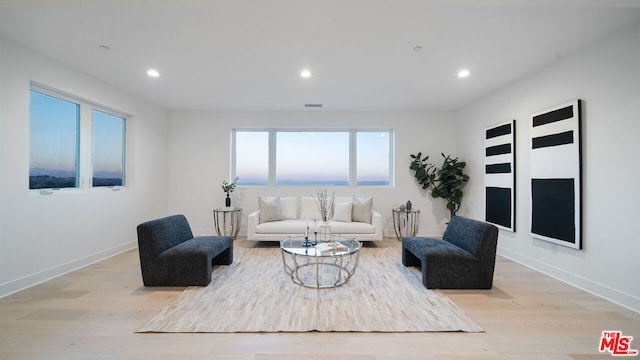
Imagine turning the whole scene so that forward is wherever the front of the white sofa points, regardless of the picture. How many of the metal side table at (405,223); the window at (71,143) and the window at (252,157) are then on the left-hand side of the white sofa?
1

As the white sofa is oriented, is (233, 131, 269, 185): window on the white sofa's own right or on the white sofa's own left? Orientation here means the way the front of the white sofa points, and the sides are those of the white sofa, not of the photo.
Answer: on the white sofa's own right

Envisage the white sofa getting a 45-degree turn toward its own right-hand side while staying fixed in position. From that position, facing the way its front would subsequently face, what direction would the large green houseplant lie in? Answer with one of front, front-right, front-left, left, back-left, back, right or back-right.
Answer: back-left

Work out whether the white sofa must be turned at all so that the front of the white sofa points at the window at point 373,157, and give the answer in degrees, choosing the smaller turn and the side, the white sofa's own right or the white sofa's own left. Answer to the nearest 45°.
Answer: approximately 135° to the white sofa's own left

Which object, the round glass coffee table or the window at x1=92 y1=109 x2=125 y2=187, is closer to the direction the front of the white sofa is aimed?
the round glass coffee table

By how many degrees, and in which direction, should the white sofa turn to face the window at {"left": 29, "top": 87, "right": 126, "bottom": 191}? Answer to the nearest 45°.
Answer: approximately 90° to its right

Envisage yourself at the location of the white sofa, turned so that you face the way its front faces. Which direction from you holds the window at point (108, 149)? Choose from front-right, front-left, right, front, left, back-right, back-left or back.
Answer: right

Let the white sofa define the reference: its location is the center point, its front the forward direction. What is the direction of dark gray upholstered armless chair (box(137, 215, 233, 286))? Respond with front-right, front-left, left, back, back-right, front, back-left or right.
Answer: front-right

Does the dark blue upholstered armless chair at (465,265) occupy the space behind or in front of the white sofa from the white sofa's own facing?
in front

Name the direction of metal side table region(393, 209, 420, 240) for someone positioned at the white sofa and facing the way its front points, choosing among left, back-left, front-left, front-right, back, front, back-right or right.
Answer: left

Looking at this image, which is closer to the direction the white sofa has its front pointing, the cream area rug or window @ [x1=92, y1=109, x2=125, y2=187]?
the cream area rug

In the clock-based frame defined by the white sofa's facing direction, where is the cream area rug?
The cream area rug is roughly at 12 o'clock from the white sofa.

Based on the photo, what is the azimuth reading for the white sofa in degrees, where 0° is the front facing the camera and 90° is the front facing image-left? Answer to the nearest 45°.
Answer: approximately 0°
